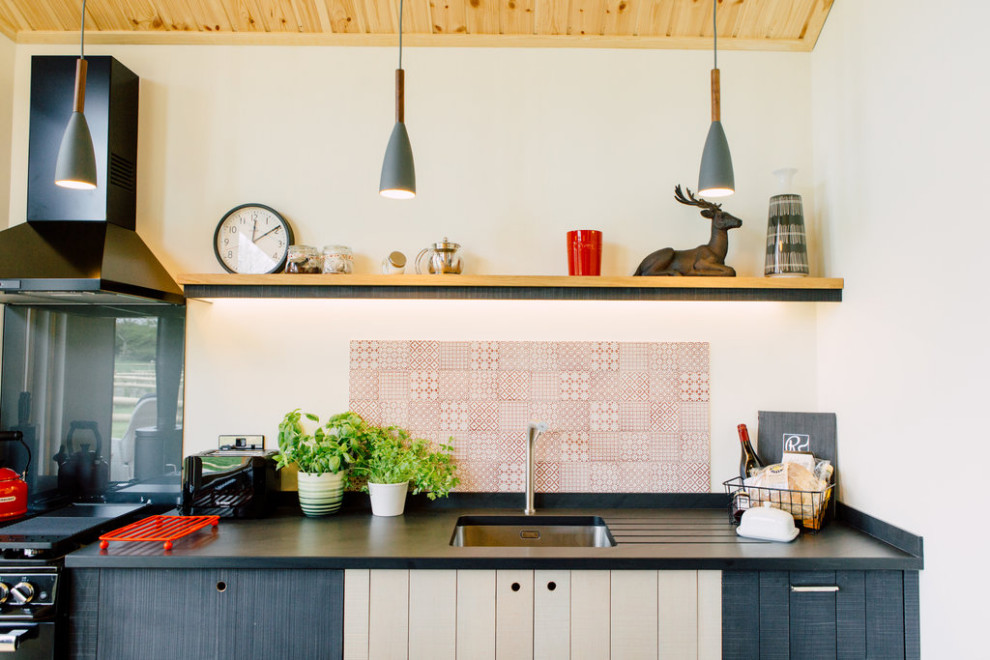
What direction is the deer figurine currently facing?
to the viewer's right

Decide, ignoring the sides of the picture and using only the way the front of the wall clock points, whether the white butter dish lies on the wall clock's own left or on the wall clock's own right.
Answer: on the wall clock's own left

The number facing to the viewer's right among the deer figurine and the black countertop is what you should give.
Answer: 1

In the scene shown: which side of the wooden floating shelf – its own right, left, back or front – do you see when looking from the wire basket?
left

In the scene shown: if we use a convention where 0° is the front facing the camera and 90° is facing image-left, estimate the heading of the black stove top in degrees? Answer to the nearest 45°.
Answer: approximately 0°

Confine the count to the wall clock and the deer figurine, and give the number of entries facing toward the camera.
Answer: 1

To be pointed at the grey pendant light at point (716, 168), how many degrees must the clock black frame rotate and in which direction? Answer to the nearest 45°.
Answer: approximately 45° to its left

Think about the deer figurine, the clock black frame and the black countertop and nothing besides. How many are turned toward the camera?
2

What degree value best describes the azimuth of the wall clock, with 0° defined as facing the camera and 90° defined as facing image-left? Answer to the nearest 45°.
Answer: approximately 0°
